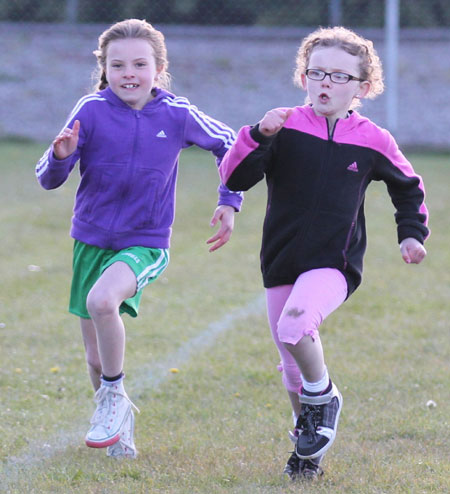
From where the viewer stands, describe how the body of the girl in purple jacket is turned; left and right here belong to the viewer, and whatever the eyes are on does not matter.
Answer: facing the viewer

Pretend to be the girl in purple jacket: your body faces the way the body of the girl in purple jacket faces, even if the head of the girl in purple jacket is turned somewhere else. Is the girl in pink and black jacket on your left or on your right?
on your left

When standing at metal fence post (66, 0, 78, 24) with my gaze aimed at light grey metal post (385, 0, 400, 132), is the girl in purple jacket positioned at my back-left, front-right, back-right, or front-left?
front-right

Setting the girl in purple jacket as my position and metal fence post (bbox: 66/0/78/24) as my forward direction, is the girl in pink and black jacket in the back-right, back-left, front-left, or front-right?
back-right

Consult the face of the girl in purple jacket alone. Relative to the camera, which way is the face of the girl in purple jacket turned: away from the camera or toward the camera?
toward the camera

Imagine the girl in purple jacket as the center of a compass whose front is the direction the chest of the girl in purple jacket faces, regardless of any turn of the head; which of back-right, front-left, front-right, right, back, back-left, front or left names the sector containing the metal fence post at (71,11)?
back

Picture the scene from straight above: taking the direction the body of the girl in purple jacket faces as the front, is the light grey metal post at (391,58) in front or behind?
behind
